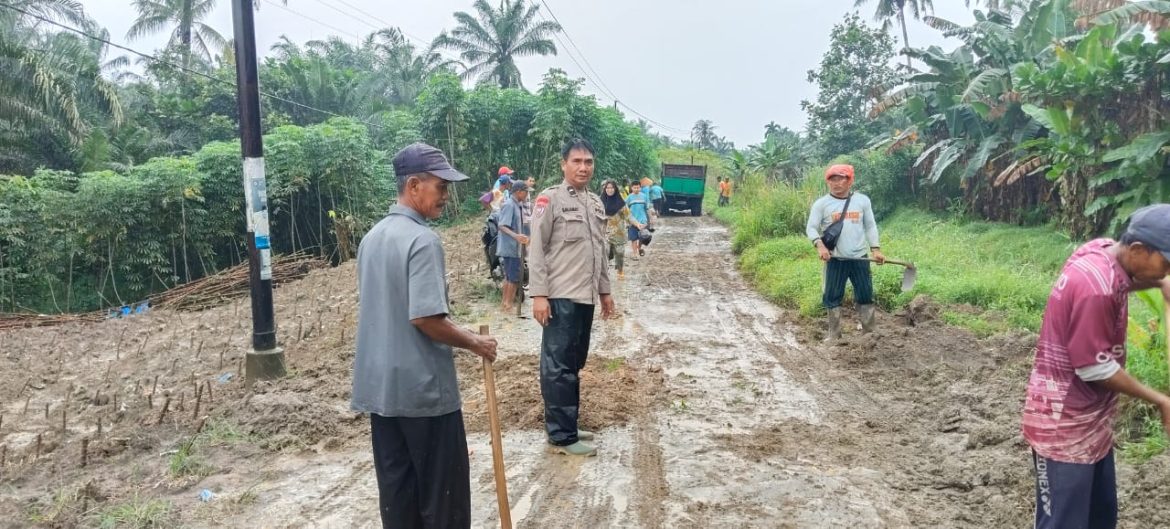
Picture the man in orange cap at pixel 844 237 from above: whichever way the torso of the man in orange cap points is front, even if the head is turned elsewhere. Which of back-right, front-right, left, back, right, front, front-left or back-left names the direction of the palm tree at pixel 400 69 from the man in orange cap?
back-right

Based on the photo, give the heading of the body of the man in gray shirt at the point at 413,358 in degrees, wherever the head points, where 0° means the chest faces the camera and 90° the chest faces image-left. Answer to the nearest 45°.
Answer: approximately 225°

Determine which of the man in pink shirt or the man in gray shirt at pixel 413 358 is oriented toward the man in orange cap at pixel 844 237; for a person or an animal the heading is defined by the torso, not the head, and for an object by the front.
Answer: the man in gray shirt

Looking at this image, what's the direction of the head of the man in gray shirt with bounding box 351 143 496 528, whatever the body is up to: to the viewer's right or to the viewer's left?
to the viewer's right

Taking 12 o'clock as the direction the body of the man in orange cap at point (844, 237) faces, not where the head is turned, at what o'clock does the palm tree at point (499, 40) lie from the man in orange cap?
The palm tree is roughly at 5 o'clock from the man in orange cap.

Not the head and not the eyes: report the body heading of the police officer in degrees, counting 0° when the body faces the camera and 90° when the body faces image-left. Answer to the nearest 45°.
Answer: approximately 315°

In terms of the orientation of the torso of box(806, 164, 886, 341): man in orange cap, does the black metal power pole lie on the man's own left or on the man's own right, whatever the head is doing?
on the man's own right

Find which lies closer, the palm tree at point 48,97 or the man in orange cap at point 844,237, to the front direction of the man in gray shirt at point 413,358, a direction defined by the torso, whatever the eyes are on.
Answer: the man in orange cap

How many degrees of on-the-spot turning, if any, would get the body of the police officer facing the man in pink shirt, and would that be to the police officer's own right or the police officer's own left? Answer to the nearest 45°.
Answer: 0° — they already face them
